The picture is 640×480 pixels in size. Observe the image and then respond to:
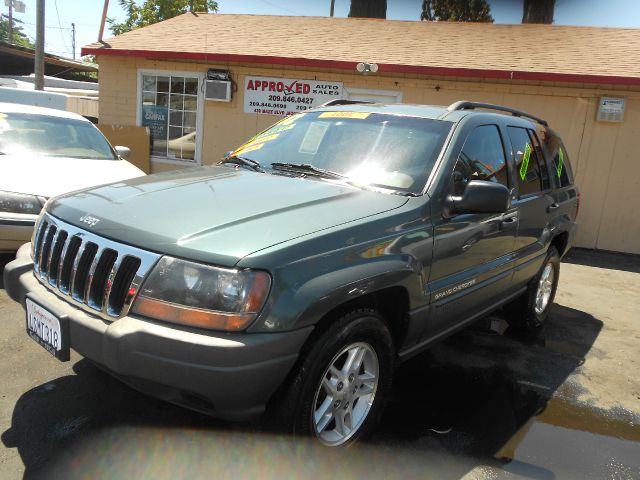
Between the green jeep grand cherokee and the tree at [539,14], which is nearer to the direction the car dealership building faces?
the green jeep grand cherokee

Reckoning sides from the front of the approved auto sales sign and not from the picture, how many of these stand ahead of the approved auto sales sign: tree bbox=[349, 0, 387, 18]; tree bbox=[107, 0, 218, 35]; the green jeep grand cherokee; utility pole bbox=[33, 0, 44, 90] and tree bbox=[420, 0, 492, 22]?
1

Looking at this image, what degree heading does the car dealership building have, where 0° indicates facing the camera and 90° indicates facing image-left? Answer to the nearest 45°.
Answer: approximately 0°

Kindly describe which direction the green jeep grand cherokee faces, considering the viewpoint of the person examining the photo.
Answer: facing the viewer and to the left of the viewer

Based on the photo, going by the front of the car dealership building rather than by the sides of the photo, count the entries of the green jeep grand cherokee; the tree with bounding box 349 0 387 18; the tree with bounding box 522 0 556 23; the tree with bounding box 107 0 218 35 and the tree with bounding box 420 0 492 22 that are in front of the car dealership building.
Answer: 1

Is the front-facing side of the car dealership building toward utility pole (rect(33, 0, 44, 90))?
no

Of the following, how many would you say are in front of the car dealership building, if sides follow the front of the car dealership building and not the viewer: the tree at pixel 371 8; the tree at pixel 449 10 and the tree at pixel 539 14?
0

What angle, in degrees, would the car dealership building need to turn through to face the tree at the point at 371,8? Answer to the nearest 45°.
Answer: approximately 180°

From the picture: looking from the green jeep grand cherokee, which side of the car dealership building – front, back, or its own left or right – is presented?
front

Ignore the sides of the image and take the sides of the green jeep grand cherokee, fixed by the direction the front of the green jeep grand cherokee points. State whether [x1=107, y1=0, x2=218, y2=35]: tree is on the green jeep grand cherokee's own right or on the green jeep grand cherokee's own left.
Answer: on the green jeep grand cherokee's own right

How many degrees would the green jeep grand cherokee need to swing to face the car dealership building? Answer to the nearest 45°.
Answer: approximately 135° to its right

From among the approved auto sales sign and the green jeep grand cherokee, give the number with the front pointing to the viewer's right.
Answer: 0

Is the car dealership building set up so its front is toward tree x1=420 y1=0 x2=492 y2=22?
no

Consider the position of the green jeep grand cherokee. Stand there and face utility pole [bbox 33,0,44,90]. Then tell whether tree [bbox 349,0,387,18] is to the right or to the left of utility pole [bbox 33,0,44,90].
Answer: right

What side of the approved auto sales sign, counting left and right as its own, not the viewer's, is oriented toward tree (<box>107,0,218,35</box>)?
back

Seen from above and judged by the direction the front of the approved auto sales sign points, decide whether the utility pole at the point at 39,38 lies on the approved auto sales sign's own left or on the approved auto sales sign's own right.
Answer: on the approved auto sales sign's own right

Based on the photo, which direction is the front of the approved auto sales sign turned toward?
toward the camera

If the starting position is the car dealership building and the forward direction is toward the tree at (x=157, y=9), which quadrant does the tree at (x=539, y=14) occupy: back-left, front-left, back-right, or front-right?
front-right
